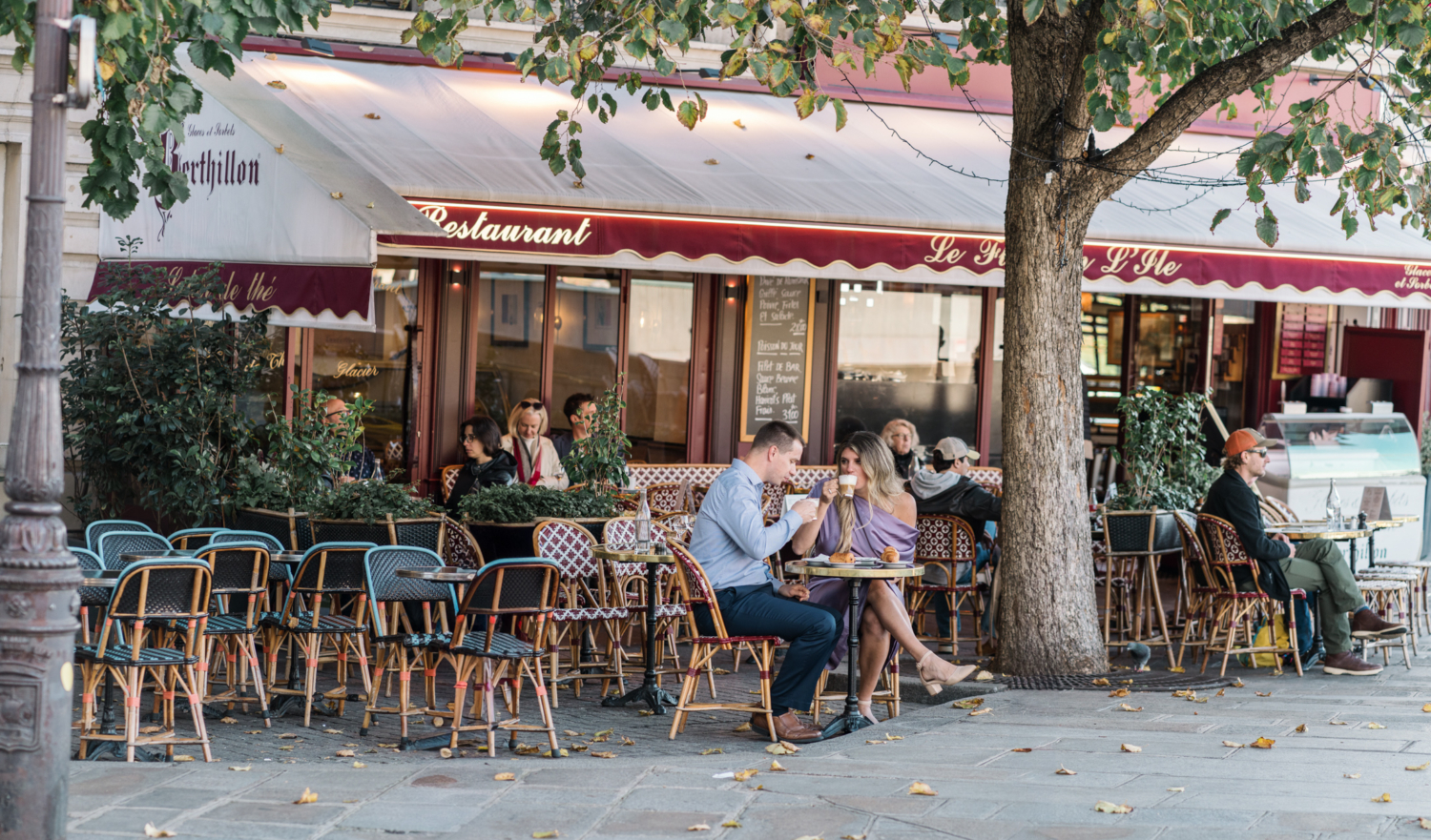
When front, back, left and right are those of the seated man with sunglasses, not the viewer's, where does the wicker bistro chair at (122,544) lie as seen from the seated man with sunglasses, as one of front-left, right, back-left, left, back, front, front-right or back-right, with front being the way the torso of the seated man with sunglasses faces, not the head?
back-right

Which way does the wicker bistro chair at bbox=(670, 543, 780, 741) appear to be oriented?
to the viewer's right

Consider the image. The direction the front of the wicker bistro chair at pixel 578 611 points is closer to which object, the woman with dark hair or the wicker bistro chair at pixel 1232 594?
the wicker bistro chair

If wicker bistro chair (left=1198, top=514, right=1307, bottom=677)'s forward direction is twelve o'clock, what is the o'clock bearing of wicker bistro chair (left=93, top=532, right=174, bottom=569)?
wicker bistro chair (left=93, top=532, right=174, bottom=569) is roughly at 5 o'clock from wicker bistro chair (left=1198, top=514, right=1307, bottom=677).

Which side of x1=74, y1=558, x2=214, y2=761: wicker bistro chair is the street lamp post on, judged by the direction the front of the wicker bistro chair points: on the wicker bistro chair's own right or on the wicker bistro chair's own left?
on the wicker bistro chair's own left

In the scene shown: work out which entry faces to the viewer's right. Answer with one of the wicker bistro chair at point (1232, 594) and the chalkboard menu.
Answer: the wicker bistro chair

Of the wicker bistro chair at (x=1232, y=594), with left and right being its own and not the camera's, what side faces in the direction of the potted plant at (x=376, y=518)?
back

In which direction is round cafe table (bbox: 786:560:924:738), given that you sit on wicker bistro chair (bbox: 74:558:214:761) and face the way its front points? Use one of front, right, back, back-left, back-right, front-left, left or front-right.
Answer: back-right

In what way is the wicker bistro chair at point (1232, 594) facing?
to the viewer's right

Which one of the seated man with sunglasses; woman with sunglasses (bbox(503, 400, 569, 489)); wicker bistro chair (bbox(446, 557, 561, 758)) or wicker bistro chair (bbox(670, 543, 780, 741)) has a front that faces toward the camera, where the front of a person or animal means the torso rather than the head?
the woman with sunglasses

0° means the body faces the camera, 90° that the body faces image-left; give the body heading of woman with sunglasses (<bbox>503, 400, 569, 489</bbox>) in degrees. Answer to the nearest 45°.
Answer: approximately 0°

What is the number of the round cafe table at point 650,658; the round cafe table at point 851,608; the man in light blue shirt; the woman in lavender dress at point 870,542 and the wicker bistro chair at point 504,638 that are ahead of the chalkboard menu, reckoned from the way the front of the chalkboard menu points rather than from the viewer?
5

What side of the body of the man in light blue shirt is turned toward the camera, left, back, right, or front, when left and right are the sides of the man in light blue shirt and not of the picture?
right

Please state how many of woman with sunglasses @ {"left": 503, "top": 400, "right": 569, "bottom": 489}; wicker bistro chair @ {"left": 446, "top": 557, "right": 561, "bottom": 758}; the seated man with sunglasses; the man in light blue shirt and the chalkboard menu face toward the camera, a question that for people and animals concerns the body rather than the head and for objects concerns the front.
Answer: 2

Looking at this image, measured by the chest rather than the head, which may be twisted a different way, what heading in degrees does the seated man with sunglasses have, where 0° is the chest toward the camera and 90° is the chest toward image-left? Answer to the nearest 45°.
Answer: approximately 270°
